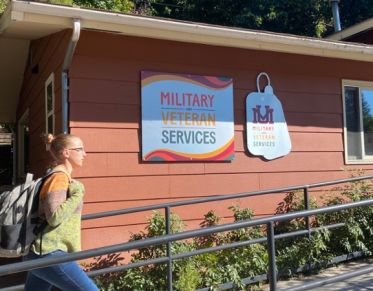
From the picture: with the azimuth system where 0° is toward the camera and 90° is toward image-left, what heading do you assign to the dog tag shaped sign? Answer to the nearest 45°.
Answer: approximately 0°

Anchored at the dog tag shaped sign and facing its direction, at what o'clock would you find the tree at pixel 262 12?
The tree is roughly at 6 o'clock from the dog tag shaped sign.

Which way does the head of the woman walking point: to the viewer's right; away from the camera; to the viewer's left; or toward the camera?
to the viewer's right

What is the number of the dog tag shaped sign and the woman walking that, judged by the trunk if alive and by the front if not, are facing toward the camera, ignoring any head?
1

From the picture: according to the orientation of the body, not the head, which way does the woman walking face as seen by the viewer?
to the viewer's right

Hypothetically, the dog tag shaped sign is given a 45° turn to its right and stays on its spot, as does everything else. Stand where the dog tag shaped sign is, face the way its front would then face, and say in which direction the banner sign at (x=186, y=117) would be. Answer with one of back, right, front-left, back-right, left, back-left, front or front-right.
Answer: front
